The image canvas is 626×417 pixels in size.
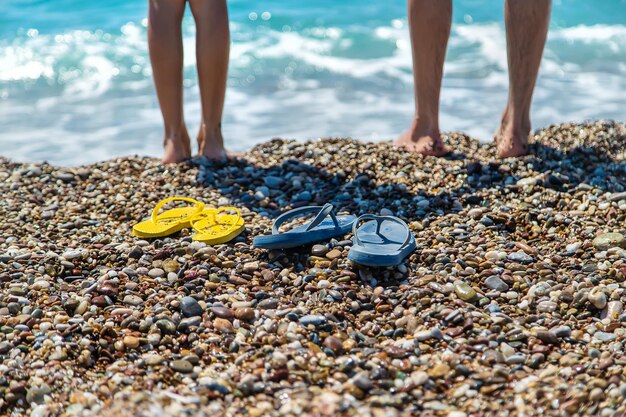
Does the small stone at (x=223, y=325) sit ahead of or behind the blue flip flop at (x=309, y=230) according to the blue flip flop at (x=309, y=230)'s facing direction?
behind

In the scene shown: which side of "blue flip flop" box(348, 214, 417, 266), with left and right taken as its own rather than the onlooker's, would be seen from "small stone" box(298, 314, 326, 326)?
back

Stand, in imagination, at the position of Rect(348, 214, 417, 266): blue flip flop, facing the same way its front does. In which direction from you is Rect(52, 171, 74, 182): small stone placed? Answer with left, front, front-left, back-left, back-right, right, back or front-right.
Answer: front-left

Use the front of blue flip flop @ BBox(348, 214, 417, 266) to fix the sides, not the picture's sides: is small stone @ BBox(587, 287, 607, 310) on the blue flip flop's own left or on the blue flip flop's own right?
on the blue flip flop's own right

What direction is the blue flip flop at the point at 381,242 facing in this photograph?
away from the camera

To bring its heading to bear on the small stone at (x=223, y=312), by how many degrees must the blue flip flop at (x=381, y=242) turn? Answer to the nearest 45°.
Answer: approximately 135° to its left

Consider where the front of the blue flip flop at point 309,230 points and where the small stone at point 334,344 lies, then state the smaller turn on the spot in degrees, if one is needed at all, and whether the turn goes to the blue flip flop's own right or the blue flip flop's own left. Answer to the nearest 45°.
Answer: approximately 135° to the blue flip flop's own right

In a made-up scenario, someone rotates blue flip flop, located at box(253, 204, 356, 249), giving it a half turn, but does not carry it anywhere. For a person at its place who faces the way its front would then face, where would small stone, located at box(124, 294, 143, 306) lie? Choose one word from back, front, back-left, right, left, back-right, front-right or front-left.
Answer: front

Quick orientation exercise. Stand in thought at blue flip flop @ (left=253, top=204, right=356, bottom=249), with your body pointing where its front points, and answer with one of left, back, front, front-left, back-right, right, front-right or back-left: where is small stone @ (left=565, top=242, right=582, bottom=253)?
front-right

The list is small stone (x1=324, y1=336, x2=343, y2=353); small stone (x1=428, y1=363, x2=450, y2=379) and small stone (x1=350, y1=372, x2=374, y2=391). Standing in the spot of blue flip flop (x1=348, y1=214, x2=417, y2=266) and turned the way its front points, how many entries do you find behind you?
3

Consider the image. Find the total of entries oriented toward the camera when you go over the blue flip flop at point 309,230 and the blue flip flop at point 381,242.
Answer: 0

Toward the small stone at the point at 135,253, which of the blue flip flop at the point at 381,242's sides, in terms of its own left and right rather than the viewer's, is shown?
left

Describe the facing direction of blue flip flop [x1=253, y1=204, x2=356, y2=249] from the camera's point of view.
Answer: facing away from the viewer and to the right of the viewer

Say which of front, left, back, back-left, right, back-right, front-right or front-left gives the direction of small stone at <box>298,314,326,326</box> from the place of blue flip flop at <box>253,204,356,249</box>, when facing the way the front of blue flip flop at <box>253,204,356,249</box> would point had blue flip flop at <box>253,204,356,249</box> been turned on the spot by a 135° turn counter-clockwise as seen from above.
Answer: left

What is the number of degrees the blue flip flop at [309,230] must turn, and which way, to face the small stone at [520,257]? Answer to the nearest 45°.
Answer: approximately 45° to its right

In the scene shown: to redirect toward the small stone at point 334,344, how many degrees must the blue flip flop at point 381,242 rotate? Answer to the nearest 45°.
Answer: approximately 180°
